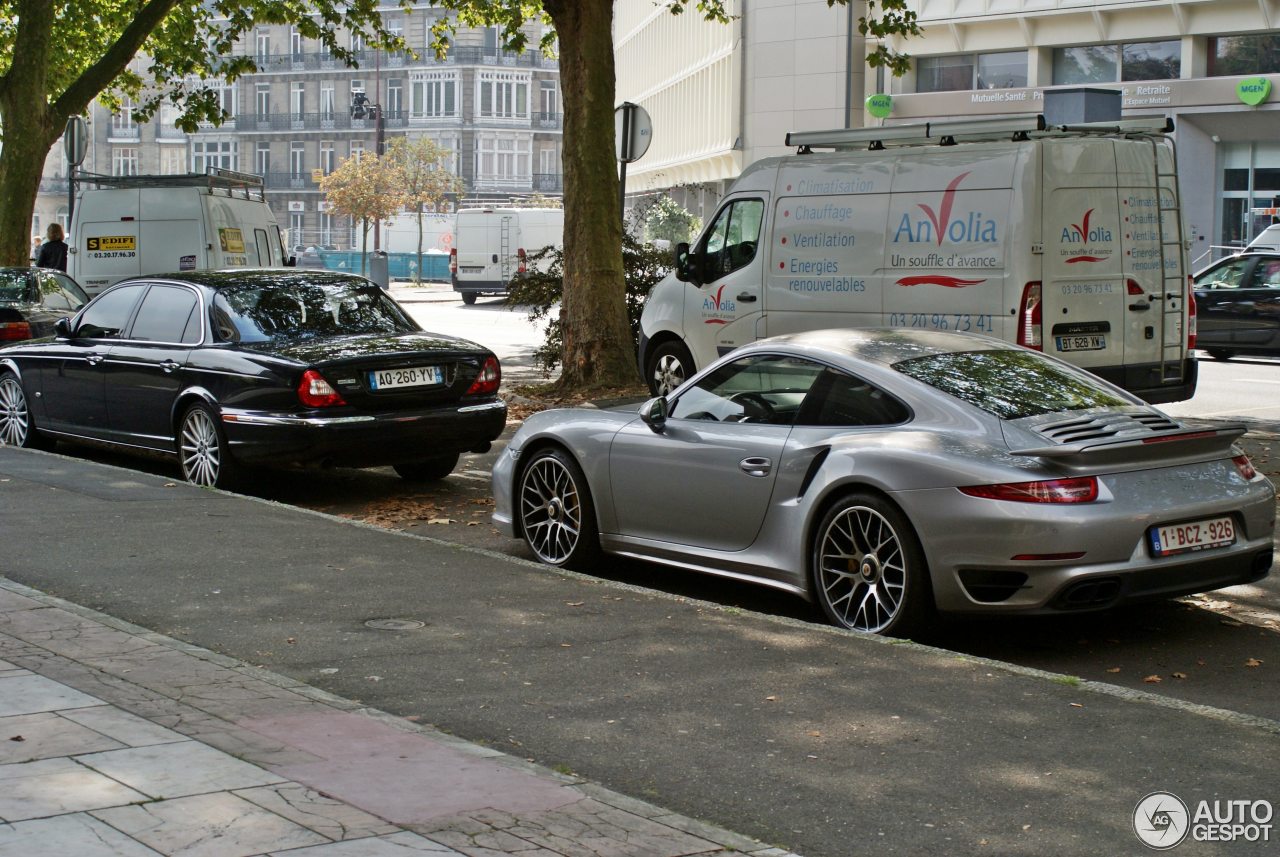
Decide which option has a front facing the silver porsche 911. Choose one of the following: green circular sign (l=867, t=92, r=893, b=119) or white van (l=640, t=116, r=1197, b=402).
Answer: the green circular sign

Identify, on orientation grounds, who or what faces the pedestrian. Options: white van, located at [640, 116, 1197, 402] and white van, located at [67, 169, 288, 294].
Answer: white van, located at [640, 116, 1197, 402]

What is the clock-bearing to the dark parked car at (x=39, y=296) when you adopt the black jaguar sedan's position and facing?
The dark parked car is roughly at 1 o'clock from the black jaguar sedan.

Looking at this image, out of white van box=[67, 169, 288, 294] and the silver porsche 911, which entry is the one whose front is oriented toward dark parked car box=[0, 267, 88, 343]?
the silver porsche 911

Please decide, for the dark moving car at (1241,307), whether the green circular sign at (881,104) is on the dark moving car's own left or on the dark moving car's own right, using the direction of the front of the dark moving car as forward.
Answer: on the dark moving car's own right

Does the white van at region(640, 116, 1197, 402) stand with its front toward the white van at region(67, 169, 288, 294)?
yes

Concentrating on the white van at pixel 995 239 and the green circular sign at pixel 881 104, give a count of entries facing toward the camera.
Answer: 1
